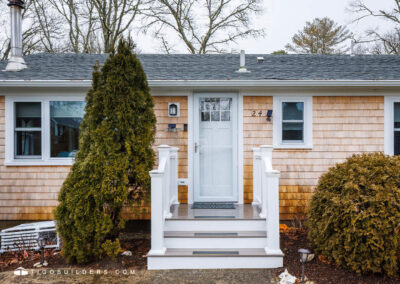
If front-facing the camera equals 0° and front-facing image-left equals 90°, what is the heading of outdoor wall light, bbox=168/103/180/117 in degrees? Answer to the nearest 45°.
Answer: approximately 0°

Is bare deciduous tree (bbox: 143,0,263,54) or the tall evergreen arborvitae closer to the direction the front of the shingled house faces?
the tall evergreen arborvitae

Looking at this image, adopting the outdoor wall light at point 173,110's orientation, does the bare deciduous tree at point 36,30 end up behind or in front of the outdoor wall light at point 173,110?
behind

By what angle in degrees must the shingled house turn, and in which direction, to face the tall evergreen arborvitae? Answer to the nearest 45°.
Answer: approximately 45° to its right

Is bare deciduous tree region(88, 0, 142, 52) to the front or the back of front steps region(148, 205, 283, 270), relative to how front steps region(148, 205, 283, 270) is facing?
to the back

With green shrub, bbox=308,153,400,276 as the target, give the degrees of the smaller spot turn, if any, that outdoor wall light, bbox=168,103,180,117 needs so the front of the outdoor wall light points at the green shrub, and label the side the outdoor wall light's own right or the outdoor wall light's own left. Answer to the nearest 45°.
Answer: approximately 45° to the outdoor wall light's own left

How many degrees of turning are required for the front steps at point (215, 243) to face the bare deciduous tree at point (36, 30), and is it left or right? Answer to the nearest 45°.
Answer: approximately 135° to its right

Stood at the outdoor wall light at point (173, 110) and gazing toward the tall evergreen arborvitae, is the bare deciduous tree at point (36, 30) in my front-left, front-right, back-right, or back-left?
back-right

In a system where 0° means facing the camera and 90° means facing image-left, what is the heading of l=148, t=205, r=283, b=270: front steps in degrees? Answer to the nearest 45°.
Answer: approximately 0°

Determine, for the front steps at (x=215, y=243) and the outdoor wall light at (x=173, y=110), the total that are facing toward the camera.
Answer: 2

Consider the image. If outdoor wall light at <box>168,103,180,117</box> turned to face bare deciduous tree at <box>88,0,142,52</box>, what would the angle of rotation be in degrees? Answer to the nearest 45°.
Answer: approximately 180°
